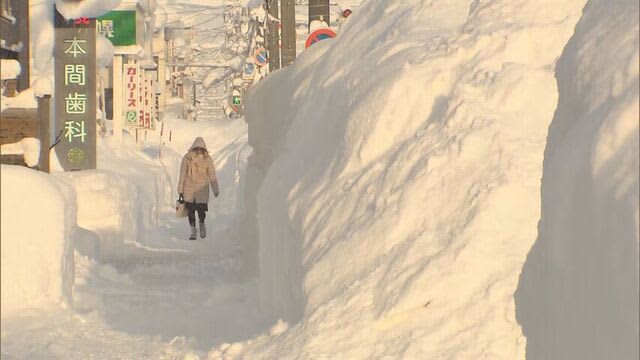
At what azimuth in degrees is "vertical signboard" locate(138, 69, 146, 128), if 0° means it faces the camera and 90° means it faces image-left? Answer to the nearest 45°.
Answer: approximately 0°

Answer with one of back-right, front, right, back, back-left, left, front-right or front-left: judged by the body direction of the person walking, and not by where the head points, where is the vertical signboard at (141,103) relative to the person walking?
back

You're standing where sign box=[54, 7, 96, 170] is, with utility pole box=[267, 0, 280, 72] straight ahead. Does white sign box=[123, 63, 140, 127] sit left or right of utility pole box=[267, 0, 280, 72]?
left

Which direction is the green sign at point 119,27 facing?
toward the camera

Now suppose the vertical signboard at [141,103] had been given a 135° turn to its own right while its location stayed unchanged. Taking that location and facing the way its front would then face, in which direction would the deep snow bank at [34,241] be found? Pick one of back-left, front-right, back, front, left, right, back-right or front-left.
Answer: back-left

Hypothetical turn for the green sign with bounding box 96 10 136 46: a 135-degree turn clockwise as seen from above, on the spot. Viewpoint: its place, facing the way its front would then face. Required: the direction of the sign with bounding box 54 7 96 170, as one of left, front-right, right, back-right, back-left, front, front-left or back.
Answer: back-left

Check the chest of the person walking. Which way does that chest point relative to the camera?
toward the camera

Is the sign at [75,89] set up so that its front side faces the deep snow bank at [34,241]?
yes

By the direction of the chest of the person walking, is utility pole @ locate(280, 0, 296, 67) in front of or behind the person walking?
behind
